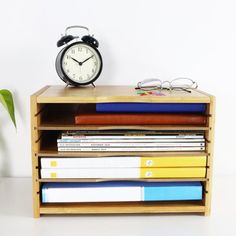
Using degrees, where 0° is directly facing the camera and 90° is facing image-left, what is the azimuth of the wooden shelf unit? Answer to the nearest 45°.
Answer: approximately 0°
